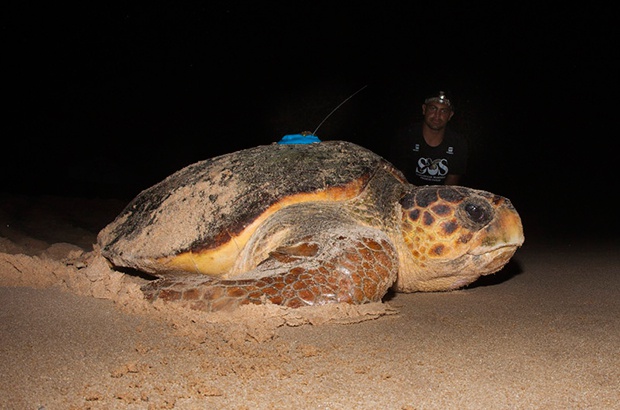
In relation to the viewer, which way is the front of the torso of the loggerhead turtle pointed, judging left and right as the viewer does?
facing to the right of the viewer
